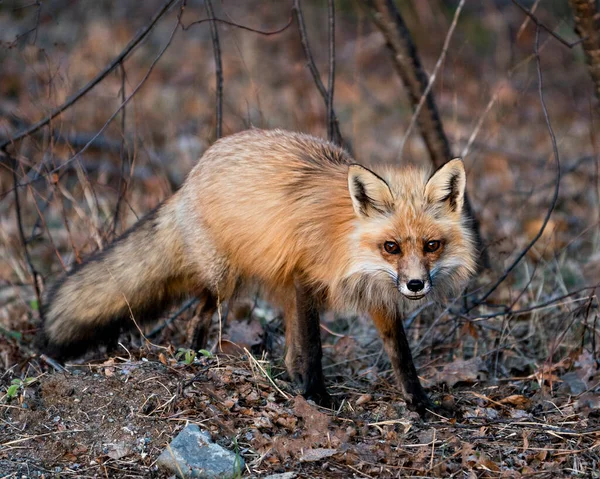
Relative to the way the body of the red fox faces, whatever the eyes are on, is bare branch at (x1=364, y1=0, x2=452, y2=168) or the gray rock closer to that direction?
the gray rock

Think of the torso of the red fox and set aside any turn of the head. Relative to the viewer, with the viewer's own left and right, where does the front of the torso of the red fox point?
facing the viewer and to the right of the viewer

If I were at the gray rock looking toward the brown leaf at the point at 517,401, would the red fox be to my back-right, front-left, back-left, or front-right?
front-left

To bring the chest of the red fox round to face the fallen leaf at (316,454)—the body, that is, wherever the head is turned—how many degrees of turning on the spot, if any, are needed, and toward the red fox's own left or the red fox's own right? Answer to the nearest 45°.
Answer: approximately 45° to the red fox's own right

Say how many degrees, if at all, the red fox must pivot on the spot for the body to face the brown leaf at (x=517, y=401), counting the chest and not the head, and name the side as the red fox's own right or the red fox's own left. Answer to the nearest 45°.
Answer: approximately 45° to the red fox's own left

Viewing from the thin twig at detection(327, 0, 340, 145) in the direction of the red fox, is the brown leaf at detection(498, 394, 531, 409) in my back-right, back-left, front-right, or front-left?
front-left

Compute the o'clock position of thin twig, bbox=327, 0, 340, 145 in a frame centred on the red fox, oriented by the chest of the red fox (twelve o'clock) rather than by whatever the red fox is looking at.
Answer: The thin twig is roughly at 8 o'clock from the red fox.

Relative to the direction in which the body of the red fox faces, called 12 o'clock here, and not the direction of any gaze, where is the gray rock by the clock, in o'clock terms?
The gray rock is roughly at 2 o'clock from the red fox.

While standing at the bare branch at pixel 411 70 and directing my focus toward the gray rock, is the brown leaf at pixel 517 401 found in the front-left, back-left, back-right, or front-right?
front-left
